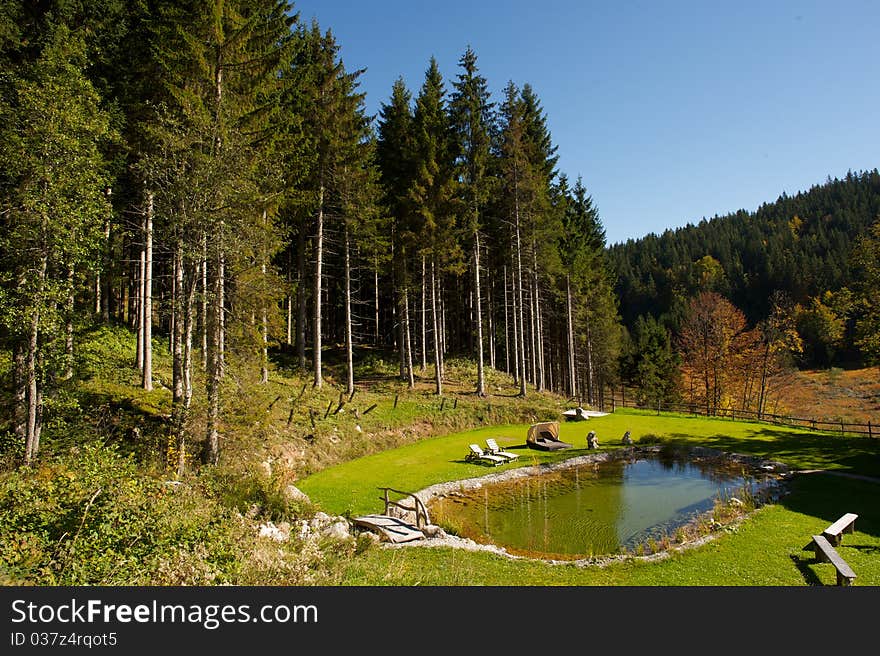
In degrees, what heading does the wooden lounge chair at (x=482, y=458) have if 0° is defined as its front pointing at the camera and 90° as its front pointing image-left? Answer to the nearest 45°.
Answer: approximately 315°

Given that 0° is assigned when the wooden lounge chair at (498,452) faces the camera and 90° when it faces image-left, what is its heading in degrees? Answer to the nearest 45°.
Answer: approximately 315°

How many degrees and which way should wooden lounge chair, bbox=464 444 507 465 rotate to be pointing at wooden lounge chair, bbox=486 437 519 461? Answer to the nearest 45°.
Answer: approximately 90° to its left

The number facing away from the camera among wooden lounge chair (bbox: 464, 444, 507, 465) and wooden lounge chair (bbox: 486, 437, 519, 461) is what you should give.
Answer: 0

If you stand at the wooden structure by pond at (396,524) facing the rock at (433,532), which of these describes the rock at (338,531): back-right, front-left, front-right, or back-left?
back-right

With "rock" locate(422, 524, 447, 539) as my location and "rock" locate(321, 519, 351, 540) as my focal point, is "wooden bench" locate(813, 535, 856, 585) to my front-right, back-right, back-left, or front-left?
back-left

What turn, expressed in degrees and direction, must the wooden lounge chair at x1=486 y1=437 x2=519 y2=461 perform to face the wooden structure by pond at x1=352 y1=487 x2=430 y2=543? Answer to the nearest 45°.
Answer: approximately 45° to its right

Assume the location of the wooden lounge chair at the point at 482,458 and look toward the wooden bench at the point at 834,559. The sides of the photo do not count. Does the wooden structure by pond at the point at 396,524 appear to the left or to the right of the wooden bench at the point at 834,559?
right

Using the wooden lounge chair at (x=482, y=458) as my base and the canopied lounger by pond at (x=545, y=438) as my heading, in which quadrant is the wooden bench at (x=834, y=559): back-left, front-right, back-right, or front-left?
back-right

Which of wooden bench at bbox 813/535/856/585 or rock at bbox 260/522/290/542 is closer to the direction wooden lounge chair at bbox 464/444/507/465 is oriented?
the wooden bench

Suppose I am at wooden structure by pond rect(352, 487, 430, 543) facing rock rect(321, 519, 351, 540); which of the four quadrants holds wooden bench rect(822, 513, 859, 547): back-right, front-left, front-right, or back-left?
back-left

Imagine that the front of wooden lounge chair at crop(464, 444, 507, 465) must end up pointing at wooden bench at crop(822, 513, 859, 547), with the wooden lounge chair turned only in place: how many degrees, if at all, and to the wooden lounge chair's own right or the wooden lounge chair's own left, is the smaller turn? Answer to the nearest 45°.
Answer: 0° — it already faces it
